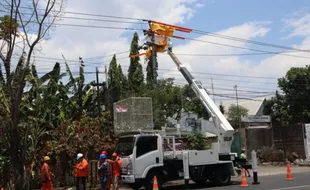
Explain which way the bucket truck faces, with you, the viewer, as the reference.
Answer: facing the viewer and to the left of the viewer

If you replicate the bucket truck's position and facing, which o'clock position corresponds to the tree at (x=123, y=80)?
The tree is roughly at 4 o'clock from the bucket truck.

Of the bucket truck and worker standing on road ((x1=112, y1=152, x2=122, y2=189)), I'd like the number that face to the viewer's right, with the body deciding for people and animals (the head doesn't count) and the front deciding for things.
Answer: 0

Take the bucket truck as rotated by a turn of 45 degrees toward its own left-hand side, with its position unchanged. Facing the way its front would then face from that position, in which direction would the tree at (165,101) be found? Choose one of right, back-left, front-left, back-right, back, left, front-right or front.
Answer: back

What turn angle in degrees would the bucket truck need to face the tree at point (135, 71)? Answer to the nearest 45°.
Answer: approximately 135° to its right

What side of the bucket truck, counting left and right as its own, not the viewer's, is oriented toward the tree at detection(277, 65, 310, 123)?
back

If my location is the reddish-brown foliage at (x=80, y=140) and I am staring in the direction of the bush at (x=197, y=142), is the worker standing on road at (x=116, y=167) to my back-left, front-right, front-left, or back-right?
front-right

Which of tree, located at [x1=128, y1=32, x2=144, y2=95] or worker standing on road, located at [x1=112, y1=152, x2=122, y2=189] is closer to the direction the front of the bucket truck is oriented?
the worker standing on road
